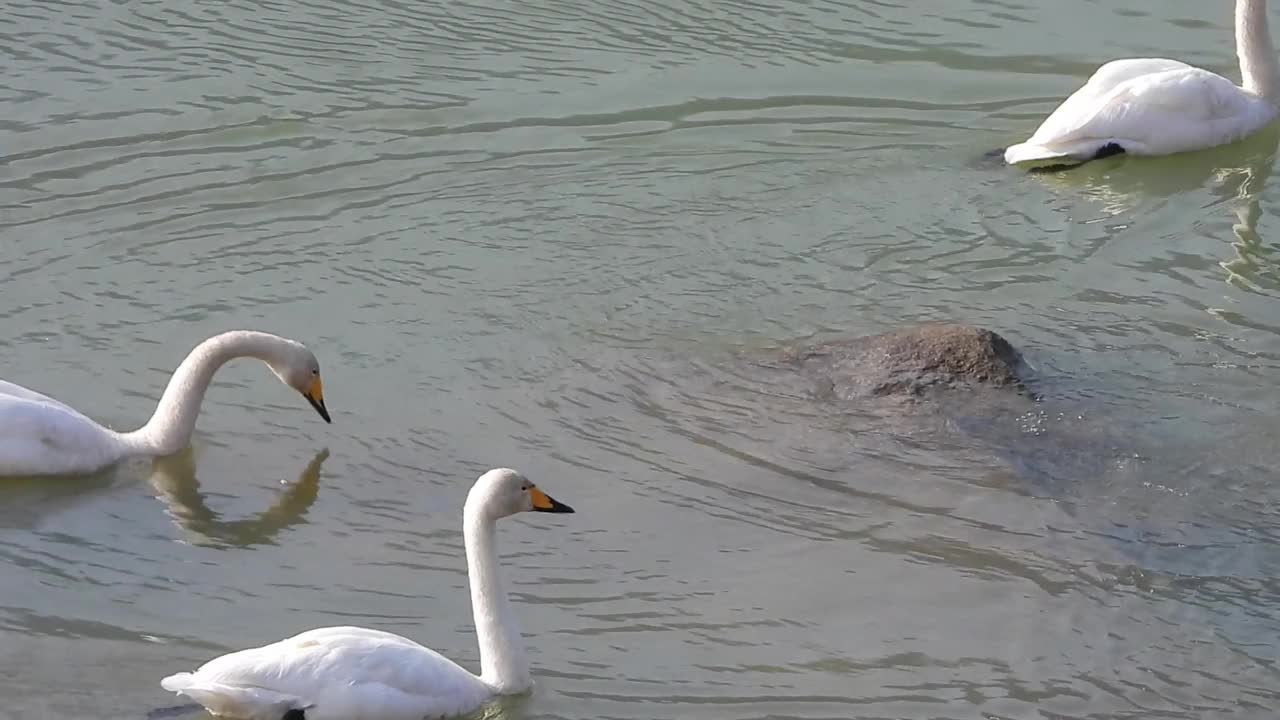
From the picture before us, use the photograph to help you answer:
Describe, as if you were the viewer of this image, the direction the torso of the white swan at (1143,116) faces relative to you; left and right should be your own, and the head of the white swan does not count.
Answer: facing to the right of the viewer

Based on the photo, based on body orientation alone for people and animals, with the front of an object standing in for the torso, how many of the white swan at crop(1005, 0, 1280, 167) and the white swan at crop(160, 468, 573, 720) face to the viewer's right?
2

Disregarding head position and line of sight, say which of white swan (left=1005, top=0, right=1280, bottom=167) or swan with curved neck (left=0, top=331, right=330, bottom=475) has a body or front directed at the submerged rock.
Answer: the swan with curved neck

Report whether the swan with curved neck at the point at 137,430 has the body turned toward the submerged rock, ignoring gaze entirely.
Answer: yes

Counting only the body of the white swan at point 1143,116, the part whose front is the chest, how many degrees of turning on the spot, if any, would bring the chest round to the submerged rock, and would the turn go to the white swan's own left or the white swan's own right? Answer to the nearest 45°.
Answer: approximately 90° to the white swan's own right

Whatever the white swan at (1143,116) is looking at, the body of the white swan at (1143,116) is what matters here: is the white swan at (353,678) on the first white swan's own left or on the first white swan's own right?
on the first white swan's own right

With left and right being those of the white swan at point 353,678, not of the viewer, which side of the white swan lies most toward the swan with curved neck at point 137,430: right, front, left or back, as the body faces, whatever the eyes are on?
left

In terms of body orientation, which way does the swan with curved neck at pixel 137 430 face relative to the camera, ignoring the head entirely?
to the viewer's right

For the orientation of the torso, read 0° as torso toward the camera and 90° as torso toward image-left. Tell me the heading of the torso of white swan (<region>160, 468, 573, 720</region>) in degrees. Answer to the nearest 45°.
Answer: approximately 270°
